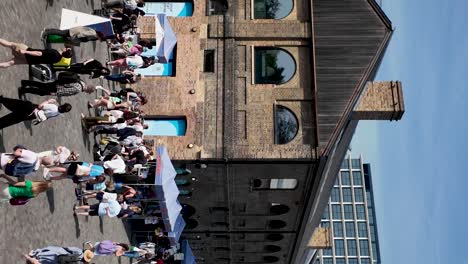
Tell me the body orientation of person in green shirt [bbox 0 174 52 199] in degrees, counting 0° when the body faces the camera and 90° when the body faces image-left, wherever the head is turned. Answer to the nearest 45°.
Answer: approximately 180°

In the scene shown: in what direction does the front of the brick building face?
toward the camera

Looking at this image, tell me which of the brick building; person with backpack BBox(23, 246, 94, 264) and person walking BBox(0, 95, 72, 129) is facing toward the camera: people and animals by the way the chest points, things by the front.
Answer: the brick building

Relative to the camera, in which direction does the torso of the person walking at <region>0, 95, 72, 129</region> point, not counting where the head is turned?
away from the camera

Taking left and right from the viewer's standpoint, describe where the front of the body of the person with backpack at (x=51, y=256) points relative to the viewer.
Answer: facing away from the viewer

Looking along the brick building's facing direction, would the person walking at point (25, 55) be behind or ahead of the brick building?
ahead

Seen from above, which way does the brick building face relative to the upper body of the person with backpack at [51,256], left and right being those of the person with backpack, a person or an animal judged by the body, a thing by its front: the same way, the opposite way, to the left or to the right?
the opposite way
